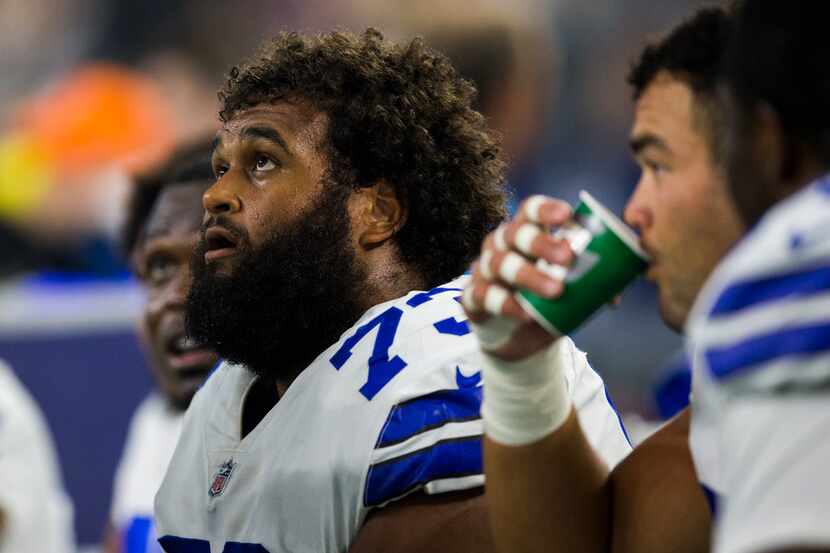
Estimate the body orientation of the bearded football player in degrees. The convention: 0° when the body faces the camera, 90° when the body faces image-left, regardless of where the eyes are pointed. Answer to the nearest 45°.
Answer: approximately 45°
